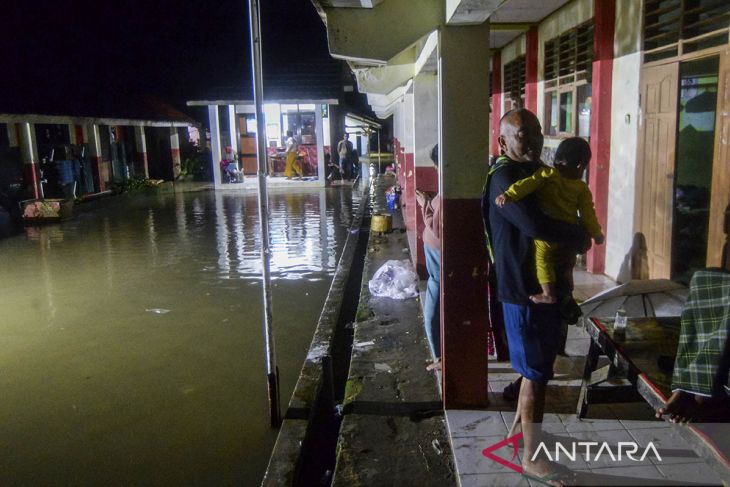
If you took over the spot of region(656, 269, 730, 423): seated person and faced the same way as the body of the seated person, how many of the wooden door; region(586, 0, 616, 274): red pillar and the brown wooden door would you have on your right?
3

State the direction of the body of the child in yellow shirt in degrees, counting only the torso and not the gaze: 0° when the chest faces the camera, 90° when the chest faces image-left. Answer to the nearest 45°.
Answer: approximately 135°

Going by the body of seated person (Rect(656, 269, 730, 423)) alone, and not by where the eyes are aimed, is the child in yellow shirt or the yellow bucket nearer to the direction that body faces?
the child in yellow shirt

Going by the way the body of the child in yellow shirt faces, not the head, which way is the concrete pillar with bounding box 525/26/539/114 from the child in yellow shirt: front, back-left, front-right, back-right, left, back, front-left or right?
front-right

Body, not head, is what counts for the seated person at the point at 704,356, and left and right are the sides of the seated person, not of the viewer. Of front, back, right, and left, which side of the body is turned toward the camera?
left

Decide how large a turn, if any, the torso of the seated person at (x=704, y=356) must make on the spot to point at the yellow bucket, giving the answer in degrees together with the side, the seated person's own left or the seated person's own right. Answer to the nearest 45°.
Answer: approximately 45° to the seated person's own right

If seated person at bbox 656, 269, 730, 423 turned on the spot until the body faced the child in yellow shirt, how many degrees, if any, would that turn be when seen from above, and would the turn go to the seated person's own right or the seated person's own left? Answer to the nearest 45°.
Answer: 0° — they already face them

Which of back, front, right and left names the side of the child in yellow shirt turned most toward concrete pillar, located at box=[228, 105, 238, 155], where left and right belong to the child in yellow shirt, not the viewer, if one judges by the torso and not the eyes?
front
